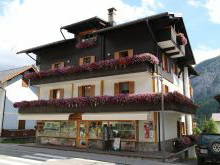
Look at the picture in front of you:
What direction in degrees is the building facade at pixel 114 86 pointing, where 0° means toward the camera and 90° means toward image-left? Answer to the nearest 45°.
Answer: approximately 45°
